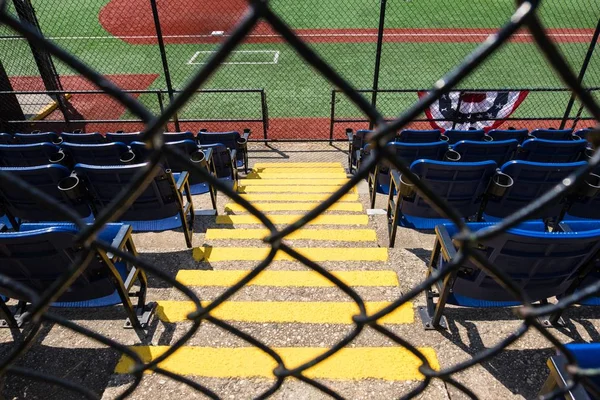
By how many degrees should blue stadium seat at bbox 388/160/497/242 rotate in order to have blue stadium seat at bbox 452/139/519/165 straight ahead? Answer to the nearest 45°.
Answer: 0° — it already faces it

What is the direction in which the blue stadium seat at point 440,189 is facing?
away from the camera

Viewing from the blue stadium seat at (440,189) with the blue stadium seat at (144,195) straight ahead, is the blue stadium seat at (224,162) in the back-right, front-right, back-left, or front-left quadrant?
front-right

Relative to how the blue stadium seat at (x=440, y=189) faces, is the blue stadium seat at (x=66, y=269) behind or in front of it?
behind

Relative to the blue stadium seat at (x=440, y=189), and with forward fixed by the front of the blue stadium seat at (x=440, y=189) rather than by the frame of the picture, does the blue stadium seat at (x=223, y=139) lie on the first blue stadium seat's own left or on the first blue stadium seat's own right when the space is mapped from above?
on the first blue stadium seat's own left

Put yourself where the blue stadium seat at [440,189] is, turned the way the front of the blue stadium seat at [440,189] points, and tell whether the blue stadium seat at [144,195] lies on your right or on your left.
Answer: on your left

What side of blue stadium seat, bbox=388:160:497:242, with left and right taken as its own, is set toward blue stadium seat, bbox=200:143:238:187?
left
